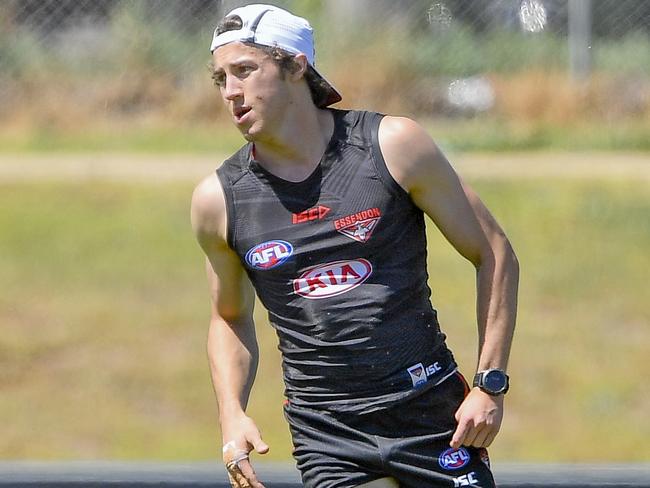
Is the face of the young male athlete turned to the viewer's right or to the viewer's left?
to the viewer's left

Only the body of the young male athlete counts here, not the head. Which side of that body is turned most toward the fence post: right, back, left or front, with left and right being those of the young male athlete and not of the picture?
back

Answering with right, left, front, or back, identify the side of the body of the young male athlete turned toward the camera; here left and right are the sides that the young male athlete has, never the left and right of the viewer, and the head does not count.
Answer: front
